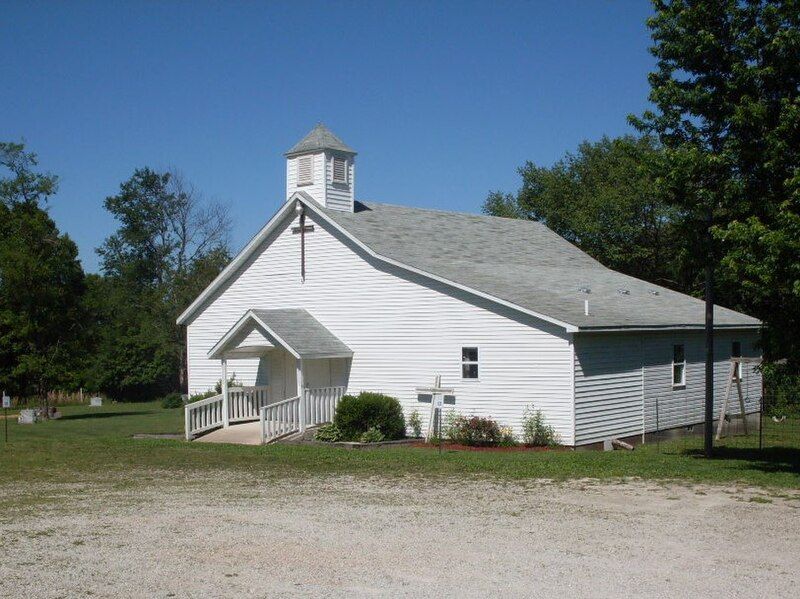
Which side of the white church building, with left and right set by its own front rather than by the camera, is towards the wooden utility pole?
left

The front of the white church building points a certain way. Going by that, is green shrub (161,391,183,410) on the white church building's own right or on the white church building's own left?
on the white church building's own right

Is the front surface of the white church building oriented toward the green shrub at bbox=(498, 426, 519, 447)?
no

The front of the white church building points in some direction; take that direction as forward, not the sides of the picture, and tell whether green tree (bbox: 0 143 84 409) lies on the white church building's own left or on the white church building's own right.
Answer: on the white church building's own right

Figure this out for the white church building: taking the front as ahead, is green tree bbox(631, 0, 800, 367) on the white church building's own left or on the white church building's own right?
on the white church building's own left

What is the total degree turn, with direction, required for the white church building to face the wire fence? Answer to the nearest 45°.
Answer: approximately 135° to its left

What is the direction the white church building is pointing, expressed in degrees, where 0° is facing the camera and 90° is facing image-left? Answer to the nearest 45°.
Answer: approximately 45°

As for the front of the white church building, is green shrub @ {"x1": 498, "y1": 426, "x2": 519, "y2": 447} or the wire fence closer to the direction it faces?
the green shrub
